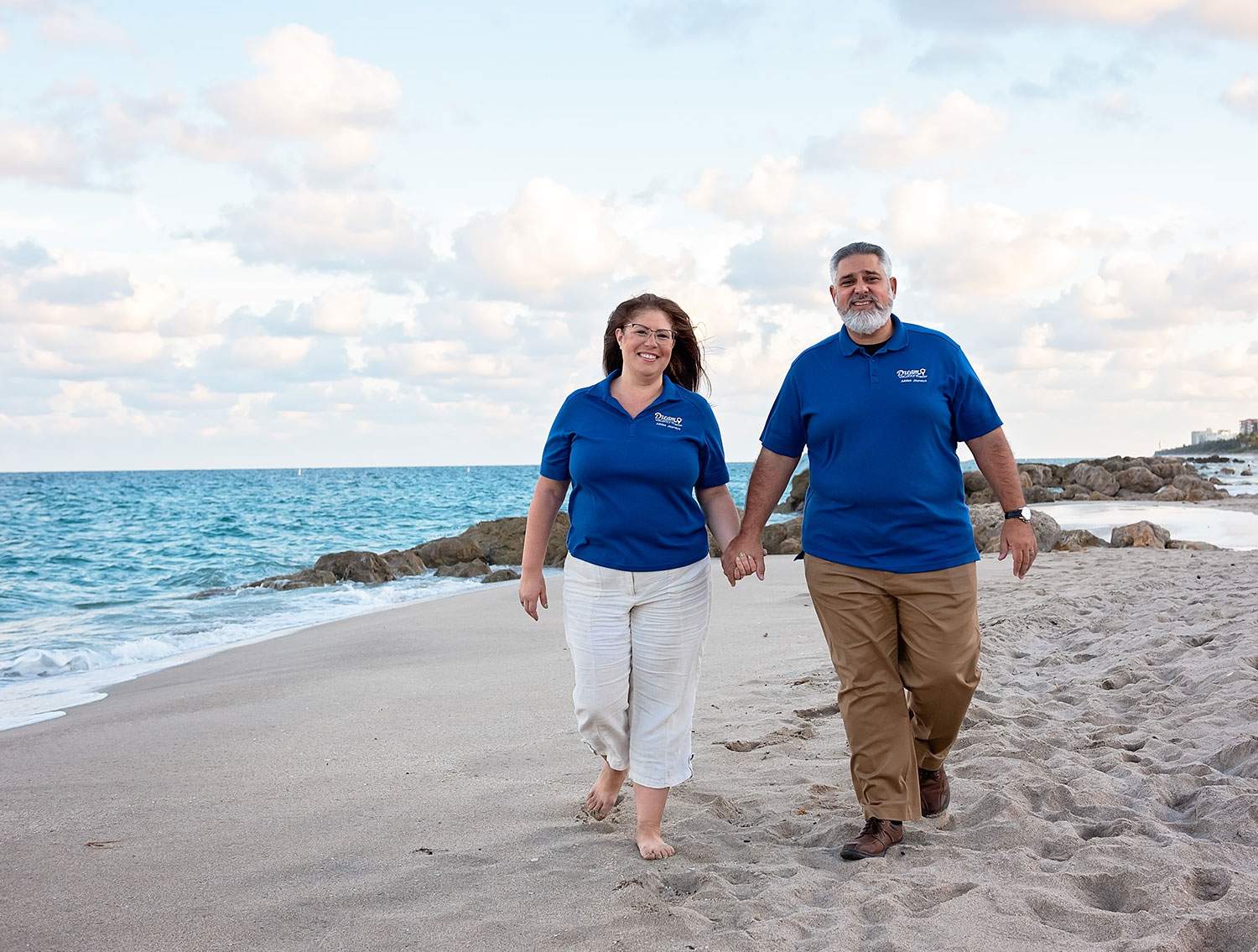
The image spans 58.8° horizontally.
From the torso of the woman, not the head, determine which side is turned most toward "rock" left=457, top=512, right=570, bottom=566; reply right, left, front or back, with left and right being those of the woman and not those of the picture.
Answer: back

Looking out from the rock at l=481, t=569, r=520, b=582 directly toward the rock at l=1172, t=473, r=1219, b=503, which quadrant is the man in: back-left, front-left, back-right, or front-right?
back-right

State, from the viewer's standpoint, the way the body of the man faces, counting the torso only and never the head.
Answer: toward the camera

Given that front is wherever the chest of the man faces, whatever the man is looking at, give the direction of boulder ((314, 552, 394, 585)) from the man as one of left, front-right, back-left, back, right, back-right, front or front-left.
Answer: back-right

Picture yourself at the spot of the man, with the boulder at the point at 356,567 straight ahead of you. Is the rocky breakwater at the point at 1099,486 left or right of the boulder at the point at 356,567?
right

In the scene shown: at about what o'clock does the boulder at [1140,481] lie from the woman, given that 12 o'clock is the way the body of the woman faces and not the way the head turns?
The boulder is roughly at 7 o'clock from the woman.

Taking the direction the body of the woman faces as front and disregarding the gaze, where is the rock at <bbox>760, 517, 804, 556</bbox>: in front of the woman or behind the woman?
behind

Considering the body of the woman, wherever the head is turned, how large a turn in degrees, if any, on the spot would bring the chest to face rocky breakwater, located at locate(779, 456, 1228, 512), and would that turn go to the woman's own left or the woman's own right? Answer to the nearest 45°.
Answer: approximately 135° to the woman's own left

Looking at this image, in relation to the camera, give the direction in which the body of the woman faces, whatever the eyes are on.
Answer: toward the camera

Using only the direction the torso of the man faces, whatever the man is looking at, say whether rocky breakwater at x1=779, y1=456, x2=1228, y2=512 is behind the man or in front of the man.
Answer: behind

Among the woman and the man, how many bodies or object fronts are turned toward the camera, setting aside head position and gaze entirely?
2

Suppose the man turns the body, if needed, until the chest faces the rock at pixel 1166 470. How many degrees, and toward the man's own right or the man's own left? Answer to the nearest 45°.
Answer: approximately 180°
